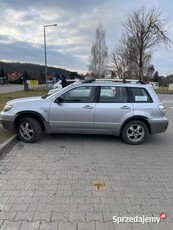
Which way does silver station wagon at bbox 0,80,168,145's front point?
to the viewer's left

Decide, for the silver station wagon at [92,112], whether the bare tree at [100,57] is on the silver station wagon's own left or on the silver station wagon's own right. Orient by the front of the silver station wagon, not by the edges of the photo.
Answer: on the silver station wagon's own right
